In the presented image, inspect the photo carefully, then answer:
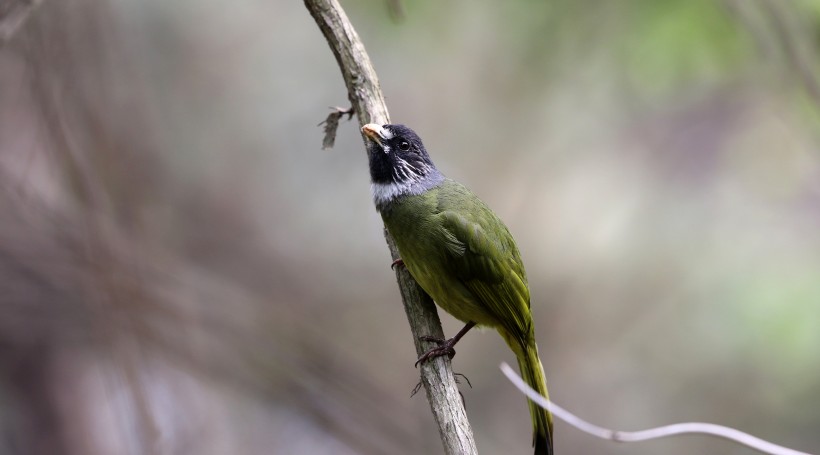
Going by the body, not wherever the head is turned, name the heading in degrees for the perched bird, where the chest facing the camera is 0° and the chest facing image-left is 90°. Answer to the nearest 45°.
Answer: approximately 90°
